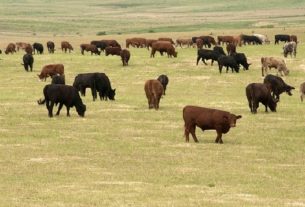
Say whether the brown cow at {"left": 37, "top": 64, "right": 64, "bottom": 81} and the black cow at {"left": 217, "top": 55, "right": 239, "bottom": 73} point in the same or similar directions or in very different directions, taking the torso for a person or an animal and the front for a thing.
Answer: very different directions

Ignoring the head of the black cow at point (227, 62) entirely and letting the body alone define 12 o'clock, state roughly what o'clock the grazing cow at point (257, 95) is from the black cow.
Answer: The grazing cow is roughly at 3 o'clock from the black cow.

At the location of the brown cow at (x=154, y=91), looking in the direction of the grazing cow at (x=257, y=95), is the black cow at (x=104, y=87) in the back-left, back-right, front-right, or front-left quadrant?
back-left

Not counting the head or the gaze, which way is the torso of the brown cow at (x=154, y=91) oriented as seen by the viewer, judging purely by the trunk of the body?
away from the camera

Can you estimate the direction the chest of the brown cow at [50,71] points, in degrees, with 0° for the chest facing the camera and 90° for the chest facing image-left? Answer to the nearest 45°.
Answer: approximately 90°

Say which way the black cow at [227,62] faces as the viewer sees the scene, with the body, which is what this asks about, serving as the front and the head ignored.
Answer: to the viewer's right

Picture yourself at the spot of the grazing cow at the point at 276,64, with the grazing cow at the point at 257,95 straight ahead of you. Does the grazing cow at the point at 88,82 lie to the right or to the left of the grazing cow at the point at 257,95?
right

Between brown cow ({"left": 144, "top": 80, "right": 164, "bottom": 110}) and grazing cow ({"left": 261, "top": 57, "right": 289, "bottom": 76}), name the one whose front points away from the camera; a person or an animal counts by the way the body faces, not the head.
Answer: the brown cow

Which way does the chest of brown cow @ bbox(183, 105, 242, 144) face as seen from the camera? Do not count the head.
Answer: to the viewer's right

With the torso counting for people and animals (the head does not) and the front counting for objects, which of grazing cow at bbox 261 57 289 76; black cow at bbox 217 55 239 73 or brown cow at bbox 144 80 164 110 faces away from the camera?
the brown cow
